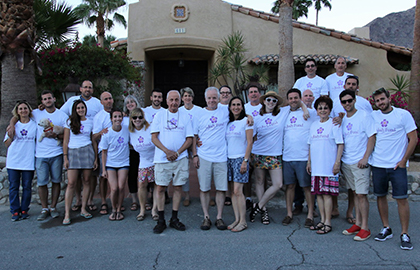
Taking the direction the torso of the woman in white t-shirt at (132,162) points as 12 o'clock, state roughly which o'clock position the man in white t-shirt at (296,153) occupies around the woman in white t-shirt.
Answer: The man in white t-shirt is roughly at 10 o'clock from the woman in white t-shirt.

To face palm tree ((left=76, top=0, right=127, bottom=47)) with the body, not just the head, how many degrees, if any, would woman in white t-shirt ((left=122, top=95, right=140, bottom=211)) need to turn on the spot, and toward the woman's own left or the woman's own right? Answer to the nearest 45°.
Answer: approximately 180°

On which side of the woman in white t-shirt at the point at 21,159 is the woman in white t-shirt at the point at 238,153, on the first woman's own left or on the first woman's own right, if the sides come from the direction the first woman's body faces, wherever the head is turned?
on the first woman's own left

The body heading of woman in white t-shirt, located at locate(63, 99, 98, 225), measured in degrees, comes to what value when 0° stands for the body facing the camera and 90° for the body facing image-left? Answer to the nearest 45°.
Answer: approximately 0°

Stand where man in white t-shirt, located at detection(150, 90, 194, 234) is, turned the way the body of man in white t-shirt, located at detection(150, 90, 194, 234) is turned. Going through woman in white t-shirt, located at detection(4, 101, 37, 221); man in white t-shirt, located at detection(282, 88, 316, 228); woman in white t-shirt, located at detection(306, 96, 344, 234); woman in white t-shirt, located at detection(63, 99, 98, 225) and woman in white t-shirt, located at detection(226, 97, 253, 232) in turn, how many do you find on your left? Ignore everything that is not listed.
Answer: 3
